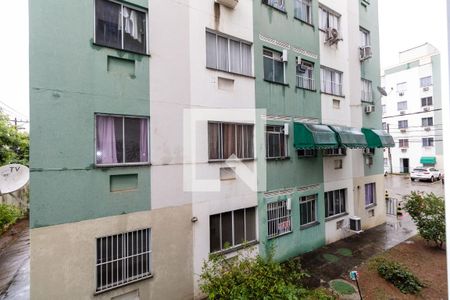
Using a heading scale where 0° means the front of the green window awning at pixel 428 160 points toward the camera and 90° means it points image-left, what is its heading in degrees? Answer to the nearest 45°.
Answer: approximately 0°

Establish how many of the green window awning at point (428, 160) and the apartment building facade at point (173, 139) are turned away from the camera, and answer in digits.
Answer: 0

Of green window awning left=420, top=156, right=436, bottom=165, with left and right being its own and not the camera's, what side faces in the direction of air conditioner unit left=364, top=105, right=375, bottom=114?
front

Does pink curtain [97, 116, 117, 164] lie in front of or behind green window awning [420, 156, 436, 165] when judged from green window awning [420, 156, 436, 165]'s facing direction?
in front

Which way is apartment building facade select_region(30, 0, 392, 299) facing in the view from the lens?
facing the viewer and to the right of the viewer

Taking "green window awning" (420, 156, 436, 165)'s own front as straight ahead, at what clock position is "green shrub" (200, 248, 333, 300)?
The green shrub is roughly at 12 o'clock from the green window awning.

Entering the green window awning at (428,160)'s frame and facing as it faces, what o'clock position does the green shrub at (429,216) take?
The green shrub is roughly at 12 o'clock from the green window awning.

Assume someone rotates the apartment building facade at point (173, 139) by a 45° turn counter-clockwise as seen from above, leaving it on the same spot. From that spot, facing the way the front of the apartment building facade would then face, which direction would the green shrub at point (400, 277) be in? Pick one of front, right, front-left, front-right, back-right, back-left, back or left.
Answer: front
